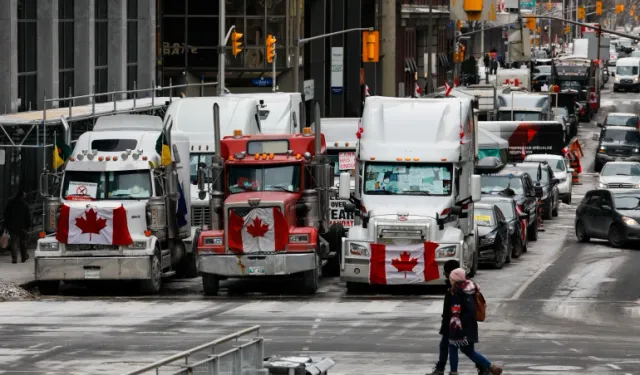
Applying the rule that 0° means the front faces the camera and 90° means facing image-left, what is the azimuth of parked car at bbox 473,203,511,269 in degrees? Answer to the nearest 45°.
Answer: approximately 45°

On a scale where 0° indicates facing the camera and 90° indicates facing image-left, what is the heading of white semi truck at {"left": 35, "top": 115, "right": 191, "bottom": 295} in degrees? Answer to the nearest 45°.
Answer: approximately 0°

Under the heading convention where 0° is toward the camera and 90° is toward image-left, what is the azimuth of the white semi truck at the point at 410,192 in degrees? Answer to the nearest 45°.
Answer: approximately 0°

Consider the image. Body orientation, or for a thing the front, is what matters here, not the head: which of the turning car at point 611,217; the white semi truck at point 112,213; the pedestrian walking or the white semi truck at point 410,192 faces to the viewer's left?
the pedestrian walking

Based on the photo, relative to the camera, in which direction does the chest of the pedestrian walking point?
to the viewer's left

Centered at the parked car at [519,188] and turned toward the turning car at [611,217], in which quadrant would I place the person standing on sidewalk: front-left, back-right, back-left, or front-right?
back-right

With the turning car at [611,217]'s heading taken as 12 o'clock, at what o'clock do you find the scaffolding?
The scaffolding is roughly at 4 o'clock from the turning car.

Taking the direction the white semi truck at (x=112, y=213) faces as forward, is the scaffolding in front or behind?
behind

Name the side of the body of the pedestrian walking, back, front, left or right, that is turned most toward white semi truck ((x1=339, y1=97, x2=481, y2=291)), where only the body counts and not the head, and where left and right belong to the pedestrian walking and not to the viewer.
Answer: right

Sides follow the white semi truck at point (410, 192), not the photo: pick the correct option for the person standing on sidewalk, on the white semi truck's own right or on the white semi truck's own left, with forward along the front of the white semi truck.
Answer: on the white semi truck's own right
